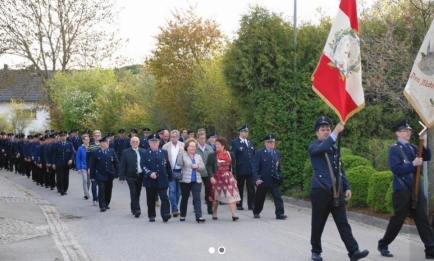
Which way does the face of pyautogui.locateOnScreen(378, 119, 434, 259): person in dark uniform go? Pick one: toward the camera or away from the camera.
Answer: toward the camera

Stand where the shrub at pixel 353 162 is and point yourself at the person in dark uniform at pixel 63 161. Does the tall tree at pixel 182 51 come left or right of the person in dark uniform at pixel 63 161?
right

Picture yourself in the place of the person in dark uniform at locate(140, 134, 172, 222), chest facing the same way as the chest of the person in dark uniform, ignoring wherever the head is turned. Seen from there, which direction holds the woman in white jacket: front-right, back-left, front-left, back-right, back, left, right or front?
left

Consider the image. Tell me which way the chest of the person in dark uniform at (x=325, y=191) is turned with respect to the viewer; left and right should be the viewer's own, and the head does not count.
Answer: facing the viewer and to the right of the viewer

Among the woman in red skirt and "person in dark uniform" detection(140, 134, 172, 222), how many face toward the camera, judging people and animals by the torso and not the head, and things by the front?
2

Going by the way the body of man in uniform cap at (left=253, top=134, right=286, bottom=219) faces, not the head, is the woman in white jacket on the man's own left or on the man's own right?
on the man's own right

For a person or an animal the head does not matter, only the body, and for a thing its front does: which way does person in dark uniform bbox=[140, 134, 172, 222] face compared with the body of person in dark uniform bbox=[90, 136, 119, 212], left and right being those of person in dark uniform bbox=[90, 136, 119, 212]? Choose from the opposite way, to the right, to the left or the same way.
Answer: the same way

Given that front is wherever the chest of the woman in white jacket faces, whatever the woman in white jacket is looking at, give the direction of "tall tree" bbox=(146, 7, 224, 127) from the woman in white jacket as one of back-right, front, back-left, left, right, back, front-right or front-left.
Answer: back-left

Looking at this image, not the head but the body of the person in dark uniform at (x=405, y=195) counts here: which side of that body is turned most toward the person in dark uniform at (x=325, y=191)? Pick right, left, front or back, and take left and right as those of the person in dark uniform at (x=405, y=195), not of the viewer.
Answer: right

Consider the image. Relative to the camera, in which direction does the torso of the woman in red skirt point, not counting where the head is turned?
toward the camera

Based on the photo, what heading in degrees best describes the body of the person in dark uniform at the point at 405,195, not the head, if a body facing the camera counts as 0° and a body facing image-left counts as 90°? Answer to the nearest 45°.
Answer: approximately 315°

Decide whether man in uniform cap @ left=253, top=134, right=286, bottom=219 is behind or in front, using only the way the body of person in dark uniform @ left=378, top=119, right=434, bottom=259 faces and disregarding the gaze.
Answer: behind

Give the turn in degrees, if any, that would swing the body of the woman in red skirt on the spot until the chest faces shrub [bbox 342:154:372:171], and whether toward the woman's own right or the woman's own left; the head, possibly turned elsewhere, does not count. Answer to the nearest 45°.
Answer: approximately 90° to the woman's own left

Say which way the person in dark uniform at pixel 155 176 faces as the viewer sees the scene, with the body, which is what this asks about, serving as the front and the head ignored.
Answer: toward the camera
